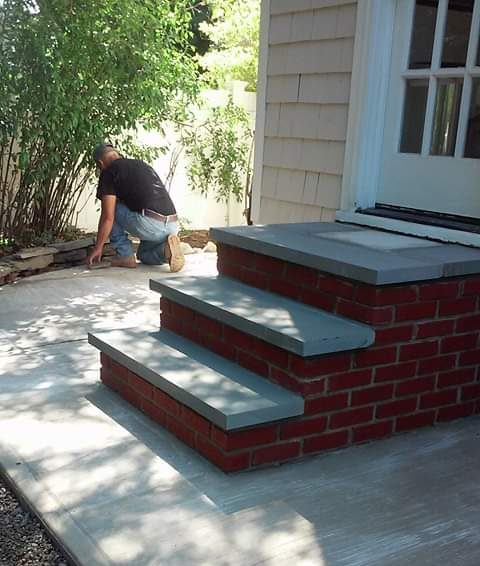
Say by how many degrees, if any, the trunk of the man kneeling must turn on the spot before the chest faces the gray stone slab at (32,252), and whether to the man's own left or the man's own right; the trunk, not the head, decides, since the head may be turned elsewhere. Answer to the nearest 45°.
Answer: approximately 45° to the man's own left

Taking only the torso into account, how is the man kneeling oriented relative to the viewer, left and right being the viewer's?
facing away from the viewer and to the left of the viewer

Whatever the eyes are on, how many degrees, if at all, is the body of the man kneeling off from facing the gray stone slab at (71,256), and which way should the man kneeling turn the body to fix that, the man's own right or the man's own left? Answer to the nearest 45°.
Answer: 0° — they already face it

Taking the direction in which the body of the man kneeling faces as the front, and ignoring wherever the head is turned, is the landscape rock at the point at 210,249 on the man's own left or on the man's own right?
on the man's own right

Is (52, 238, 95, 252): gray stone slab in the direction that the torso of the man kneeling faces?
yes
